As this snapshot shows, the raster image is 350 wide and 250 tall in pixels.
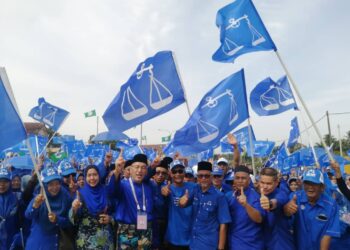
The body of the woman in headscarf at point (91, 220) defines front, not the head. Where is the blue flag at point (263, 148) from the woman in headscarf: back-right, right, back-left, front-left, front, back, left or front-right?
back-left

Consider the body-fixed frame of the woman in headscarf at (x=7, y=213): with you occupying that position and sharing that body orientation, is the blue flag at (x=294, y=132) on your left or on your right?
on your left

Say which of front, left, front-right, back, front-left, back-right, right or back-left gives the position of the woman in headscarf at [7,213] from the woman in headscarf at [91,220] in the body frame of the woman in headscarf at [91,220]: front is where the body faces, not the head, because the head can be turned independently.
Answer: back-right

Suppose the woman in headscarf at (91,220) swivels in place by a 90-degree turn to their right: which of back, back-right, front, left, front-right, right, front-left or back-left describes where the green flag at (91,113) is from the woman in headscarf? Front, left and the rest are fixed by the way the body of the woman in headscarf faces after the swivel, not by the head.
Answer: right

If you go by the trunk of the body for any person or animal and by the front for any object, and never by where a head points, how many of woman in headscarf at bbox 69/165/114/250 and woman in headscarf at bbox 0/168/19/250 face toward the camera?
2

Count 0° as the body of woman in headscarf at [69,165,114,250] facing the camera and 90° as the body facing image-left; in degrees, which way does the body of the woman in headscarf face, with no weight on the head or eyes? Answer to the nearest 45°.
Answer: approximately 0°

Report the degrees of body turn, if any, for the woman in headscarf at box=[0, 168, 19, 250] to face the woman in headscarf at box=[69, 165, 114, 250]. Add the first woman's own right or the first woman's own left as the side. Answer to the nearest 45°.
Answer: approximately 45° to the first woman's own left

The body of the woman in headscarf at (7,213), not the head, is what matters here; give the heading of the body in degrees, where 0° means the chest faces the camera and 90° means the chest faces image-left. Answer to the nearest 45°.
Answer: approximately 0°
